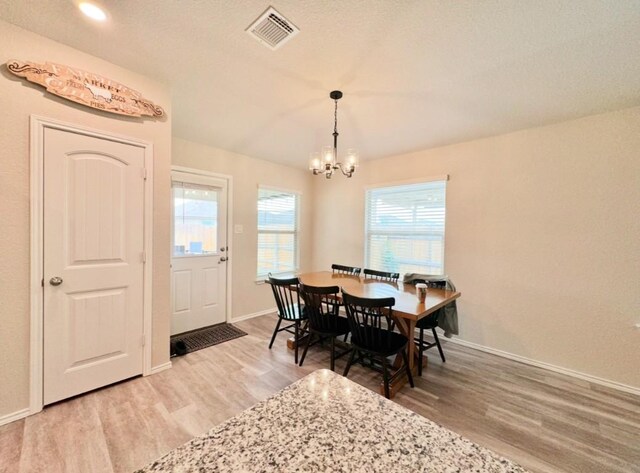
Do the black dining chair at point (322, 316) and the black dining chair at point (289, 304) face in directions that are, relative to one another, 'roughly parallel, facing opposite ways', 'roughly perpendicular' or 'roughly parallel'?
roughly parallel

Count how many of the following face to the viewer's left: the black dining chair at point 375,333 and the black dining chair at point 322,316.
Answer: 0

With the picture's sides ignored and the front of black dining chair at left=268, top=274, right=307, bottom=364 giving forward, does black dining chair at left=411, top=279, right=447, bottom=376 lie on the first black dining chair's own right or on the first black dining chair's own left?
on the first black dining chair's own right

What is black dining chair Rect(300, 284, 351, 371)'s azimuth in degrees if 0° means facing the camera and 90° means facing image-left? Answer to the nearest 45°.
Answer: approximately 225°

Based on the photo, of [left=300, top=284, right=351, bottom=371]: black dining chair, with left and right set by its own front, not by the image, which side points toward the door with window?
left

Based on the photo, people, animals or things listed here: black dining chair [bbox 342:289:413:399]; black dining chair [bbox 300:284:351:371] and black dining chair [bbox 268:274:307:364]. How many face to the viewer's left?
0

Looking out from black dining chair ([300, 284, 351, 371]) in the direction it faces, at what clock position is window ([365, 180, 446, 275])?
The window is roughly at 12 o'clock from the black dining chair.

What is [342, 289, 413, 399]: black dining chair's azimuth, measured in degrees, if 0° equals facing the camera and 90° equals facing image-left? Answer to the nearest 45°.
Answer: approximately 225°

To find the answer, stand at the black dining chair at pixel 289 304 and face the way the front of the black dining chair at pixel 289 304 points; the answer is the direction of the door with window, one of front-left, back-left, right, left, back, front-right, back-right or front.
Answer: left

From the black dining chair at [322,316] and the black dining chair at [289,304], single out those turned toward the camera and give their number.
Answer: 0

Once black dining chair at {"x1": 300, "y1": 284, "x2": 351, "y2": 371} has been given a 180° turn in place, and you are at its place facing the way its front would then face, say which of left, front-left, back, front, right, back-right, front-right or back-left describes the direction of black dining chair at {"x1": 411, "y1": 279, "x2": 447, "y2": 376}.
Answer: back-left

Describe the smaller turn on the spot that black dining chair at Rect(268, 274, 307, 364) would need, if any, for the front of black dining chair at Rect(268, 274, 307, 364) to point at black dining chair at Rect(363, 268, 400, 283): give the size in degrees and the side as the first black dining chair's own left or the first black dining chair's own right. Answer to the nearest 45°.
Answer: approximately 45° to the first black dining chair's own right

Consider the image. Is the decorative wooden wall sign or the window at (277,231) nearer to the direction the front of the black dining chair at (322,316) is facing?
the window

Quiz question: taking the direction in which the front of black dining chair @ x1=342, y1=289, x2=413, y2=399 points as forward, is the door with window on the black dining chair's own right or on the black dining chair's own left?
on the black dining chair's own left

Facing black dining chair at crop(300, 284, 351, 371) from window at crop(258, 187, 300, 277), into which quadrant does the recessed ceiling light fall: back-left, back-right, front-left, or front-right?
front-right
